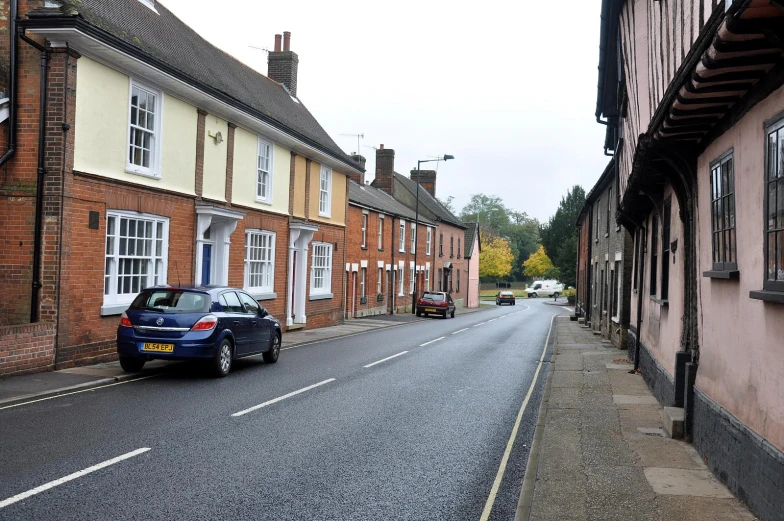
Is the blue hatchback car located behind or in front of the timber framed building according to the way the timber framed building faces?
in front

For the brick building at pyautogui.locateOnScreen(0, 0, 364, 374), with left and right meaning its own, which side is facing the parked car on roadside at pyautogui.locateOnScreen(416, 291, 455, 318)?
left

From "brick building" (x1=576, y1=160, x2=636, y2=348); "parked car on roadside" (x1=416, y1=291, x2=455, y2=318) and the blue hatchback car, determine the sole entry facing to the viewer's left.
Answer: the brick building

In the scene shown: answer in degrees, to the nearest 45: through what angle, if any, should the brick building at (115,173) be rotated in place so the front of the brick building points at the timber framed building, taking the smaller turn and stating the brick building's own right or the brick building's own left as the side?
0° — it already faces it

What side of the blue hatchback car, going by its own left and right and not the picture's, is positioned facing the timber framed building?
right

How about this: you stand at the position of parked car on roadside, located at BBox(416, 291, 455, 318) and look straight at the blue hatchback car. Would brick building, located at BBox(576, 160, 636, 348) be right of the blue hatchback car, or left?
left

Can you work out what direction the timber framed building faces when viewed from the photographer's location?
facing to the left of the viewer
